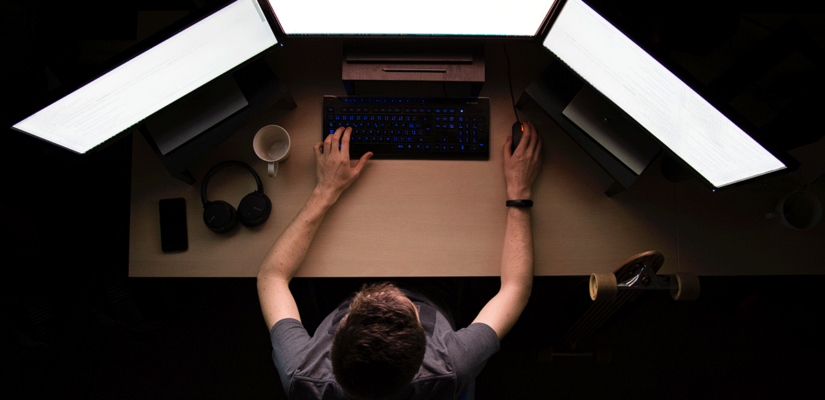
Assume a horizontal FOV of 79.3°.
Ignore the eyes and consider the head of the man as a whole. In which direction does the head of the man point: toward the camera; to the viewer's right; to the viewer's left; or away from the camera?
away from the camera

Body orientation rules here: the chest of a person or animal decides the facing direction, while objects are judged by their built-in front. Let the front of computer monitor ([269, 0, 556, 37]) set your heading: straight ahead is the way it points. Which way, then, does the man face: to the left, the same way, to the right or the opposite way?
the opposite way

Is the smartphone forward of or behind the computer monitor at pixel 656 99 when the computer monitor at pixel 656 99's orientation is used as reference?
forward

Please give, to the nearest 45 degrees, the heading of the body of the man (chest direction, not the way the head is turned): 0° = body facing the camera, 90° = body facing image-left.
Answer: approximately 180°

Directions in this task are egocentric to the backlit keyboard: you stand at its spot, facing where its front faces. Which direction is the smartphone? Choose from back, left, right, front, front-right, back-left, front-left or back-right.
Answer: right

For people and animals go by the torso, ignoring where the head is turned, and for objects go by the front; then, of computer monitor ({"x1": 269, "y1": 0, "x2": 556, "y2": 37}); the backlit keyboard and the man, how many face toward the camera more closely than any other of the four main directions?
2

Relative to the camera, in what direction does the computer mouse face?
facing away from the viewer

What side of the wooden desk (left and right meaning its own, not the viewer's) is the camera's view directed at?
front

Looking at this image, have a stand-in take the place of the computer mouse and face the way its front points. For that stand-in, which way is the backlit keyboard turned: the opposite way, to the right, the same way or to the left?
the opposite way
